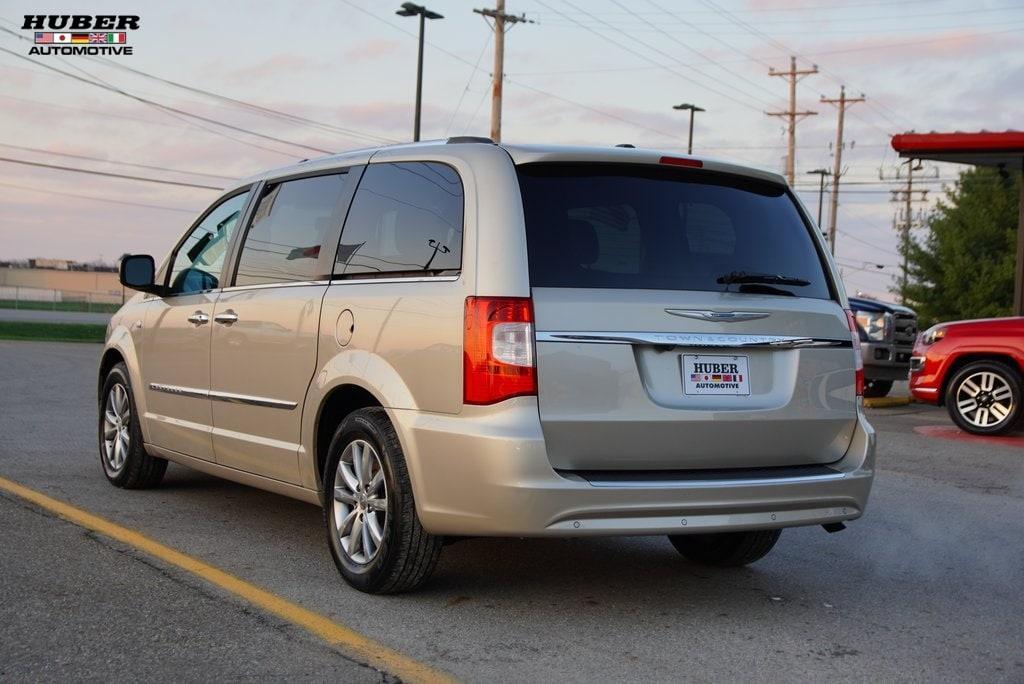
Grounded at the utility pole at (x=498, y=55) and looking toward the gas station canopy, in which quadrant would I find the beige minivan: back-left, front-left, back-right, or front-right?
front-right

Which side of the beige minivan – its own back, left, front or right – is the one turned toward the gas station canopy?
right

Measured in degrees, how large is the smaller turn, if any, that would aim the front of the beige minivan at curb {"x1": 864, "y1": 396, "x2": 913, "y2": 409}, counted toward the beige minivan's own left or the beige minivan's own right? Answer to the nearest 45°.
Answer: approximately 90° to the beige minivan's own right

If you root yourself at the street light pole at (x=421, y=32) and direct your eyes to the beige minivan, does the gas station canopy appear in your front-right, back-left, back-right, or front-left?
front-left

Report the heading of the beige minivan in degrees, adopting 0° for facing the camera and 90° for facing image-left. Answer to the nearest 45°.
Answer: approximately 135°

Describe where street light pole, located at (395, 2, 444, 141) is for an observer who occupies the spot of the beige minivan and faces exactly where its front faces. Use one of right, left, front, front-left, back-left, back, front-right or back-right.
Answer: front-right

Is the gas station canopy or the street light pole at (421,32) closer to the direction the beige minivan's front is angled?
the street light pole

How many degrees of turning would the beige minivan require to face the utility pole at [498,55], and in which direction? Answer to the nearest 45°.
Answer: approximately 45° to its right
